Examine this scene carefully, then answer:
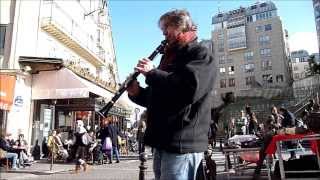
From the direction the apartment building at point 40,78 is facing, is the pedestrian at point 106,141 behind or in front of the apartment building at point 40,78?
in front

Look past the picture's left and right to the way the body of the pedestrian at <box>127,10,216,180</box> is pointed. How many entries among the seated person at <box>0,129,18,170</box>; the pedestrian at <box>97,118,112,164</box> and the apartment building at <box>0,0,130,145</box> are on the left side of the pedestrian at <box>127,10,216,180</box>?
0

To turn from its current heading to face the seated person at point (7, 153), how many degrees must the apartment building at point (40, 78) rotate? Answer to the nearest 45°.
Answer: approximately 45° to its right

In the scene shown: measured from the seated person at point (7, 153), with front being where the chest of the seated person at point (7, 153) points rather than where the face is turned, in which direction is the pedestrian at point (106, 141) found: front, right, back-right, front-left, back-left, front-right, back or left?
front

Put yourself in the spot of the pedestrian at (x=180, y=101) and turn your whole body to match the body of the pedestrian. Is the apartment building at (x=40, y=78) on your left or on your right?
on your right

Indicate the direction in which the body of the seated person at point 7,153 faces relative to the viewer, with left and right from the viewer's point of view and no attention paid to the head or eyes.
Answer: facing to the right of the viewer

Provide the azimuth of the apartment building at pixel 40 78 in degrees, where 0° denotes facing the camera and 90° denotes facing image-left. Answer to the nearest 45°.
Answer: approximately 315°

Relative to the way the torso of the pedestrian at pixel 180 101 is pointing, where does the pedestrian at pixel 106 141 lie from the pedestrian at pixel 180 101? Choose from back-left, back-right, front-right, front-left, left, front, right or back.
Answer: right

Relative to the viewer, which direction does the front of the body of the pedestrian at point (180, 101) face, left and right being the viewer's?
facing to the left of the viewer

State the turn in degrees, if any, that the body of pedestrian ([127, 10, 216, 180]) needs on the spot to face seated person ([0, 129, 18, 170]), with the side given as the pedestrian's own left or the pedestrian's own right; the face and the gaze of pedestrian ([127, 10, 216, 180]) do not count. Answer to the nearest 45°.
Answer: approximately 45° to the pedestrian's own right

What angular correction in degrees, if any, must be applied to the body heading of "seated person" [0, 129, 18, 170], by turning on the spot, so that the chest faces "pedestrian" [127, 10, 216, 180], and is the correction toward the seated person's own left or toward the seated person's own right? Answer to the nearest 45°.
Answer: approximately 90° to the seated person's own right

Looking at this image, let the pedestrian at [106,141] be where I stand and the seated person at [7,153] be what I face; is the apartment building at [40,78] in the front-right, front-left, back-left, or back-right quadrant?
front-right

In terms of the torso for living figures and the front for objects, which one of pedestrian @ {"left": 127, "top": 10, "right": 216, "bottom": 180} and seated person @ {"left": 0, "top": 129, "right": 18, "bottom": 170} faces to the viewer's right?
seated person @ {"left": 0, "top": 129, "right": 18, "bottom": 170}

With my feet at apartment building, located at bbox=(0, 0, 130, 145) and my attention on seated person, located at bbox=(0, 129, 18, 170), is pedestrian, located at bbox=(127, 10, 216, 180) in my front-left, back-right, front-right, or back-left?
front-left

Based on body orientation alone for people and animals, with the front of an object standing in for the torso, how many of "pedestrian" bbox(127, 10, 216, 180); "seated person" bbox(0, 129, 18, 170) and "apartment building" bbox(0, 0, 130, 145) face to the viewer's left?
1
